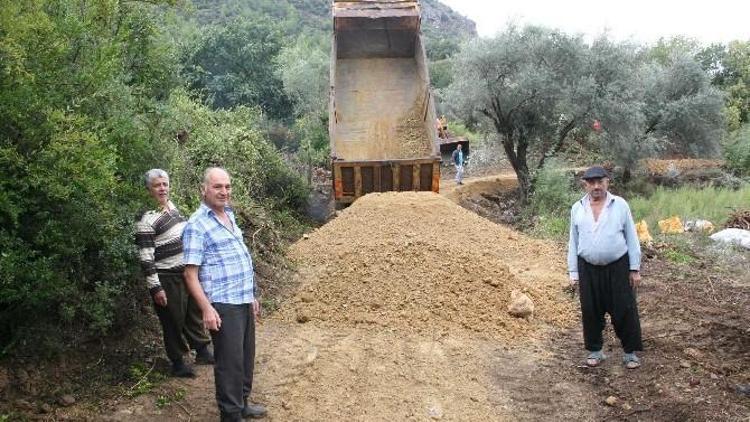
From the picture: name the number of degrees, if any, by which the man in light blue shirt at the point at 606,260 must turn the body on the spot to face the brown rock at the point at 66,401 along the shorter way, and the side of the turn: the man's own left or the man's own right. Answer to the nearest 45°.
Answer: approximately 45° to the man's own right

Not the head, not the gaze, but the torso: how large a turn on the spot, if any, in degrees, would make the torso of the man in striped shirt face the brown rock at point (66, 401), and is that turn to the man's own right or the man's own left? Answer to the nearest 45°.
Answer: approximately 90° to the man's own right

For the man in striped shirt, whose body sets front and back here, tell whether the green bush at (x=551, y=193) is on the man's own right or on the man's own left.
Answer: on the man's own left

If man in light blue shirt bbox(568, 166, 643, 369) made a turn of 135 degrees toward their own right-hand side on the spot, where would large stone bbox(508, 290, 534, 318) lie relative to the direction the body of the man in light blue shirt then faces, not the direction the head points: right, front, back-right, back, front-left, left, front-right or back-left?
front

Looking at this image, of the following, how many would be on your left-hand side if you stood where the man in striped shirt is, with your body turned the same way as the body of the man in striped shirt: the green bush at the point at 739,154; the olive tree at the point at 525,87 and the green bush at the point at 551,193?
3

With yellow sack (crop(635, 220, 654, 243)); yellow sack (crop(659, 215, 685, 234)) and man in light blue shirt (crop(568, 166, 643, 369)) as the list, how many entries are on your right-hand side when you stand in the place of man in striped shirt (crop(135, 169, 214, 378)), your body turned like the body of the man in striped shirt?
0

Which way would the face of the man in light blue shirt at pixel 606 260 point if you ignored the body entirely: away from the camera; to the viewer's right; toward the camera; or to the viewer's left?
toward the camera

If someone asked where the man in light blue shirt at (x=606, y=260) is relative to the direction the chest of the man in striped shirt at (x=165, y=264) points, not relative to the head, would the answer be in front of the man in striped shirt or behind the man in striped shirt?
in front

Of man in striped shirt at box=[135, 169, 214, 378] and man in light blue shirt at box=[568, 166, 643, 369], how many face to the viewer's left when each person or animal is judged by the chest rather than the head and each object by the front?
0

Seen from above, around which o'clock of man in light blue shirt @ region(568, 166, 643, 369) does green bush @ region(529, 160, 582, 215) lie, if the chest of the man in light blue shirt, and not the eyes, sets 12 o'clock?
The green bush is roughly at 6 o'clock from the man in light blue shirt.

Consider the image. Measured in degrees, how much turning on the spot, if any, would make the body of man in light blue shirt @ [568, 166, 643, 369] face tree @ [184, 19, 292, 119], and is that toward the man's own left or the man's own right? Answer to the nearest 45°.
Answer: approximately 135° to the man's own right

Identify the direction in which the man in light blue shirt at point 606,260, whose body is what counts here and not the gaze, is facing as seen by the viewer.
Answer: toward the camera

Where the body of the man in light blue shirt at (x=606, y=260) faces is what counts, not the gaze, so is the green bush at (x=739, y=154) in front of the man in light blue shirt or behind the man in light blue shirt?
behind

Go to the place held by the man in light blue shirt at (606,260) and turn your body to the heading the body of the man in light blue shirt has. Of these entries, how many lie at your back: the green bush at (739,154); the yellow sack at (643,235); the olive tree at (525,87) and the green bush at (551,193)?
4

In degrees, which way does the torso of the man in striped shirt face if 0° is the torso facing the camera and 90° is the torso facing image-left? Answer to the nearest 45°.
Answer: approximately 315°
